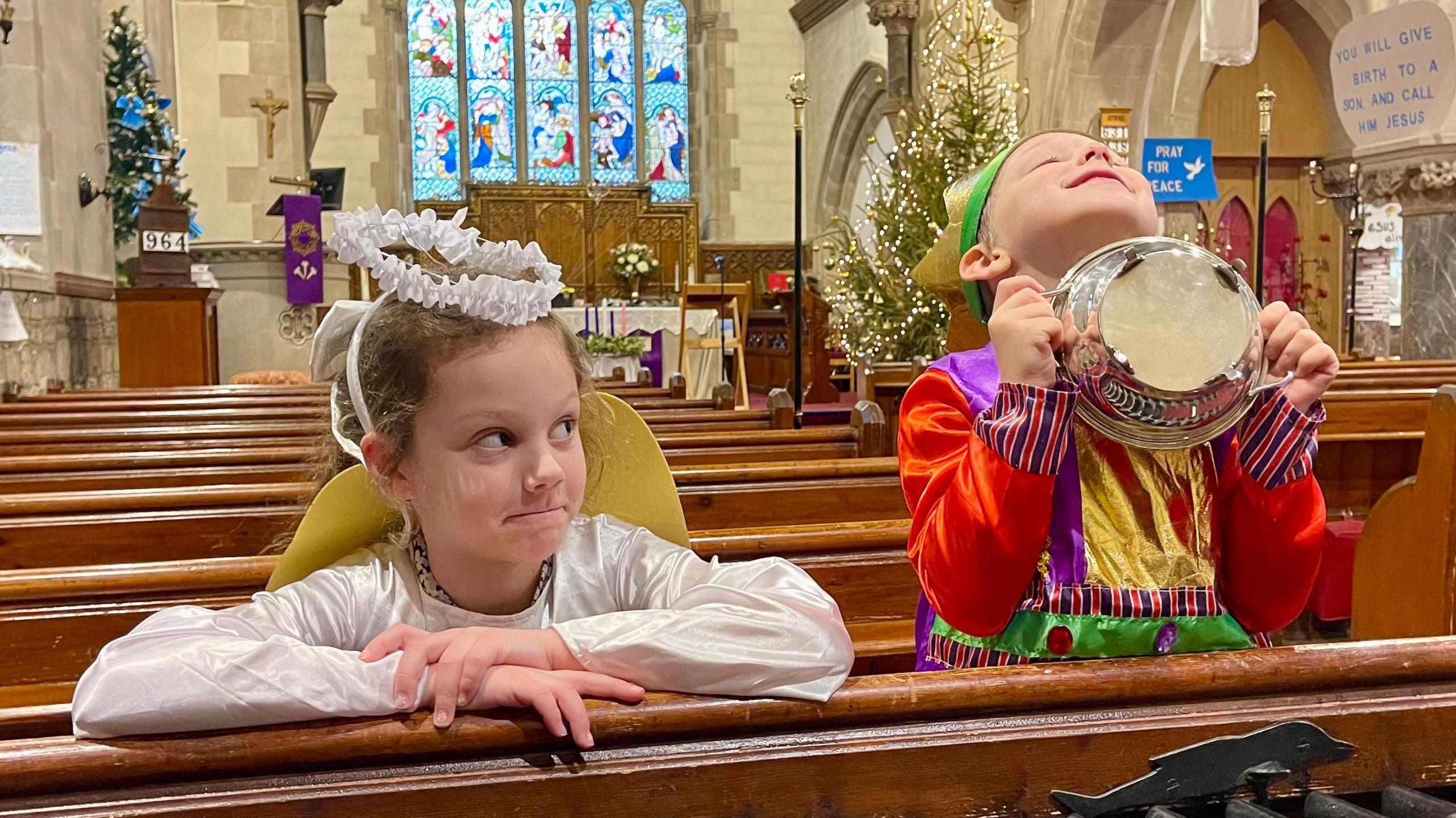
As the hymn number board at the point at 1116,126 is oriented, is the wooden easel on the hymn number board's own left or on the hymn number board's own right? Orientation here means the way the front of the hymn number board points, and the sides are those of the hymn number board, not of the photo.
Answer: on the hymn number board's own right

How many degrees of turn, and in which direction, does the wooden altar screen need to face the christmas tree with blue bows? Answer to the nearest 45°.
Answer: approximately 45° to its right

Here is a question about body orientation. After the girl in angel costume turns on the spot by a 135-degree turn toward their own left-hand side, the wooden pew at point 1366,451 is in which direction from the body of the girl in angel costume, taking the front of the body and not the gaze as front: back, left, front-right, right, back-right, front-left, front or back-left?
front

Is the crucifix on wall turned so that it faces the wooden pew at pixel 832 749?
yes

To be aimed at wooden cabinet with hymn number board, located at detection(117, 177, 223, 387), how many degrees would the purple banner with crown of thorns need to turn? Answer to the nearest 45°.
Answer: approximately 45° to its right

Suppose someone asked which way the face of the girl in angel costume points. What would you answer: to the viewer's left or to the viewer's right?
to the viewer's right

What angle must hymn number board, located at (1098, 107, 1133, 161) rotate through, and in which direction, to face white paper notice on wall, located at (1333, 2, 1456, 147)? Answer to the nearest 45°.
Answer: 0° — it already faces it

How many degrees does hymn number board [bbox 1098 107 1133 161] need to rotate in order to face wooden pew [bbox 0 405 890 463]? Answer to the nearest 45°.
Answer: approximately 45° to its right

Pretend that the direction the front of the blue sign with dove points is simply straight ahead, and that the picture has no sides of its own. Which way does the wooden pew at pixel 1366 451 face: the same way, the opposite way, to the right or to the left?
the opposite way

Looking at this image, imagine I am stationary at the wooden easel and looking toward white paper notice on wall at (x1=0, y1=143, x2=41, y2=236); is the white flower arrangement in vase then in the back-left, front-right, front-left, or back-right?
back-right
